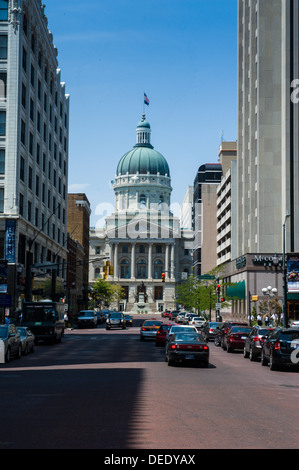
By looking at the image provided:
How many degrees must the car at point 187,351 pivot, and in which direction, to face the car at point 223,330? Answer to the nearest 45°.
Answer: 0° — it already faces it

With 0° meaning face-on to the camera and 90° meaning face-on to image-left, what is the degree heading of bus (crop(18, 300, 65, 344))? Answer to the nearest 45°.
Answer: approximately 0°

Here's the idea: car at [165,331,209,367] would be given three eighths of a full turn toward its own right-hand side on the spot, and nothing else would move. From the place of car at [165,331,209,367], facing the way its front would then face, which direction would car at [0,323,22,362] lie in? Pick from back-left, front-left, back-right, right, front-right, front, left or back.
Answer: back-right

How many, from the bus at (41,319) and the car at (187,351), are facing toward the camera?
1

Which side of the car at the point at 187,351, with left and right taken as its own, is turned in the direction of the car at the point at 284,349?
right

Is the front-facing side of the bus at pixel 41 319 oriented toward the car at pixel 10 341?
yes

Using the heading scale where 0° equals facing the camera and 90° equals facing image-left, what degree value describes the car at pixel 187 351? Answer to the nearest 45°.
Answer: approximately 180°

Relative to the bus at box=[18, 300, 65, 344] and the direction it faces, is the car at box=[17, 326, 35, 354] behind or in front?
in front

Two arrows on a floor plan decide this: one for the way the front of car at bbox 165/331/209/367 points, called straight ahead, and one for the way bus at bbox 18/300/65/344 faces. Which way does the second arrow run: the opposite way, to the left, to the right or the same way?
the opposite way
